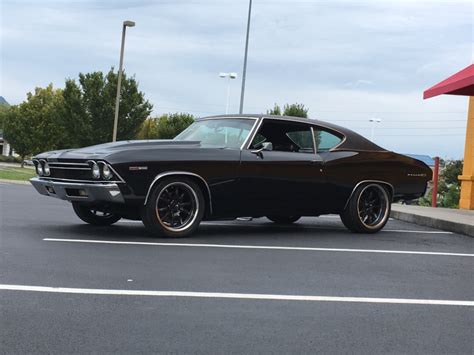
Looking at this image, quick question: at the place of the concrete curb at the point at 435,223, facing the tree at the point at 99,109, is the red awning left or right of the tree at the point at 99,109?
right

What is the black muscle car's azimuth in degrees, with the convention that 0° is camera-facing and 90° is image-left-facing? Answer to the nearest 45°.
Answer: approximately 45°

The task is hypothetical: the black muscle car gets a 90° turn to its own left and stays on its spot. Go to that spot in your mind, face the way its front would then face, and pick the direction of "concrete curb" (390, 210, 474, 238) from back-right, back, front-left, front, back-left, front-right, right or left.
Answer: left

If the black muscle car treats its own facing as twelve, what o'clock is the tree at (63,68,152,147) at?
The tree is roughly at 4 o'clock from the black muscle car.

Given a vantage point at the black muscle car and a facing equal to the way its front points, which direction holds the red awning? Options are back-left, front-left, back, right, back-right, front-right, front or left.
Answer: back
